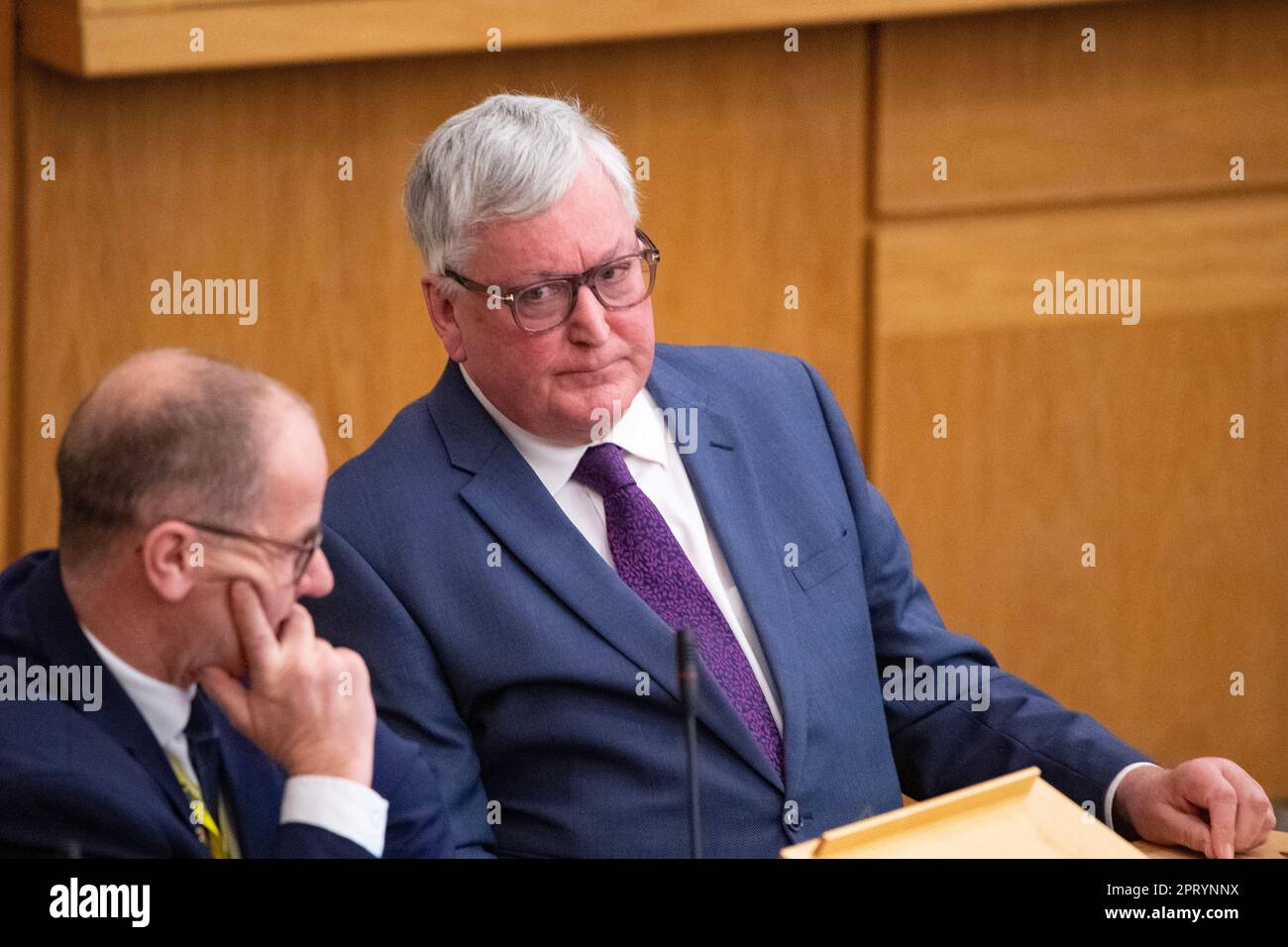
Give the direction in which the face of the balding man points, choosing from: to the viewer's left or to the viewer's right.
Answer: to the viewer's right

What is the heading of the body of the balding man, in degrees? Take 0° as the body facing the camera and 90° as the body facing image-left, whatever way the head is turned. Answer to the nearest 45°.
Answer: approximately 315°

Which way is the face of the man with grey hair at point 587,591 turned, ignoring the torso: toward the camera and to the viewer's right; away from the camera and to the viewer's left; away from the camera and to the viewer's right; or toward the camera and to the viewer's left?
toward the camera and to the viewer's right
